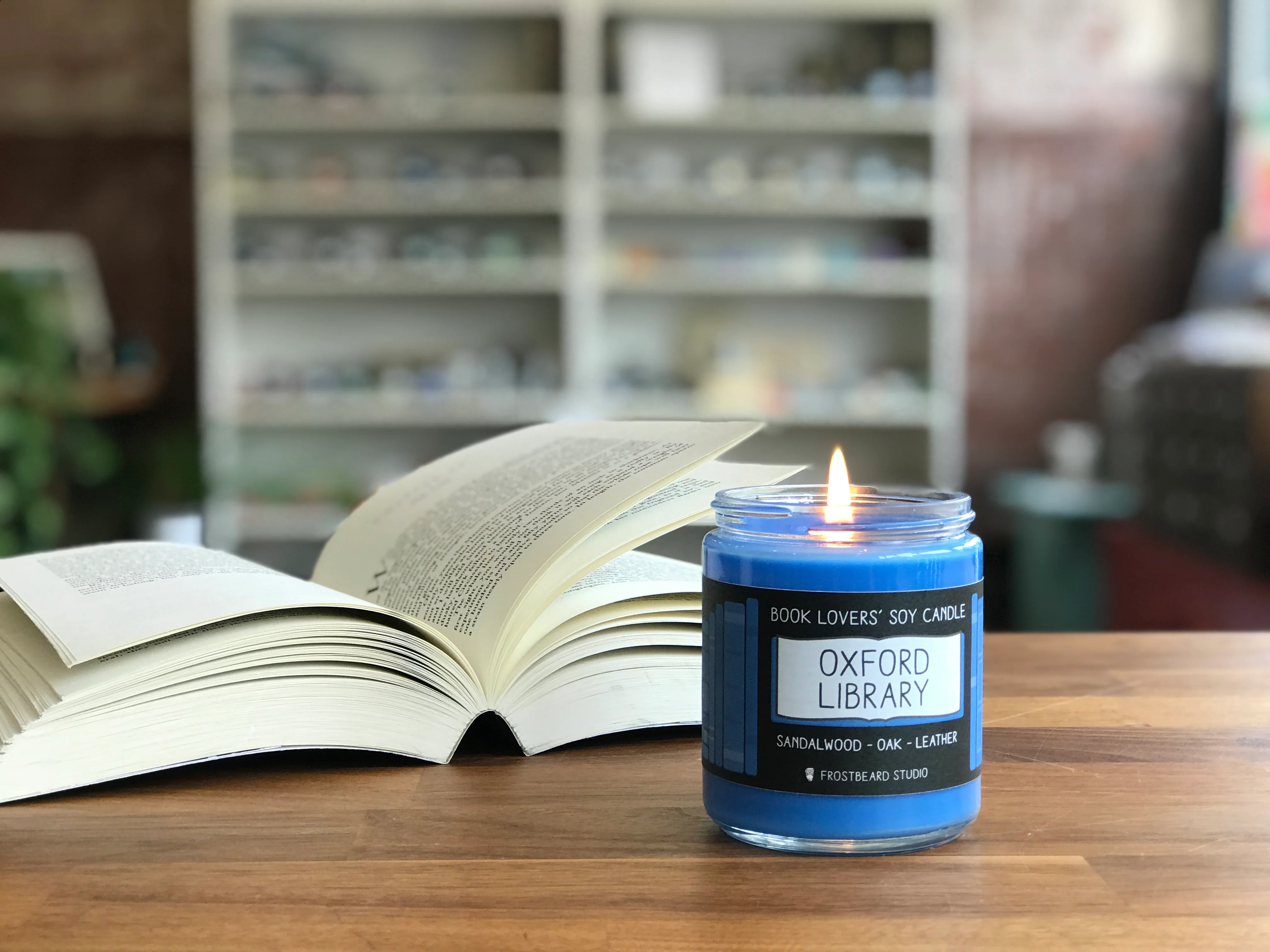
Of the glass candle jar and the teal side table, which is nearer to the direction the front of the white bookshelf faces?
the glass candle jar

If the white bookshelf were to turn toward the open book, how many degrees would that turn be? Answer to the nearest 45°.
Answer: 0° — it already faces it

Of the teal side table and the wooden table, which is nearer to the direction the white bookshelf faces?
the wooden table

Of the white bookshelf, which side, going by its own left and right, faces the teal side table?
left

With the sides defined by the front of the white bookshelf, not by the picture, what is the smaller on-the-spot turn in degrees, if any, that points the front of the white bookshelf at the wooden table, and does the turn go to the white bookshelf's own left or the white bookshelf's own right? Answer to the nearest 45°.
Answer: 0° — it already faces it

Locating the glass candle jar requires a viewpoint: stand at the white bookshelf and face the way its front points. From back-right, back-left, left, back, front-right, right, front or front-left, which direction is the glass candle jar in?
front

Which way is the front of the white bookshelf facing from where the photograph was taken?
facing the viewer

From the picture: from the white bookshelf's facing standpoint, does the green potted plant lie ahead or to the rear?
ahead
